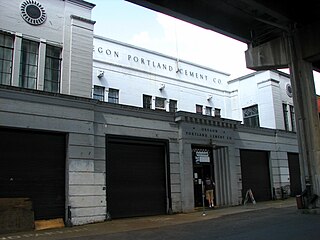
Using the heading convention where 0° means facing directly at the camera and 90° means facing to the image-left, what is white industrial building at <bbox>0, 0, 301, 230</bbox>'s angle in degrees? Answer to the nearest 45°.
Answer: approximately 315°

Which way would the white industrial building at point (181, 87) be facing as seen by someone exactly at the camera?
facing the viewer and to the right of the viewer
